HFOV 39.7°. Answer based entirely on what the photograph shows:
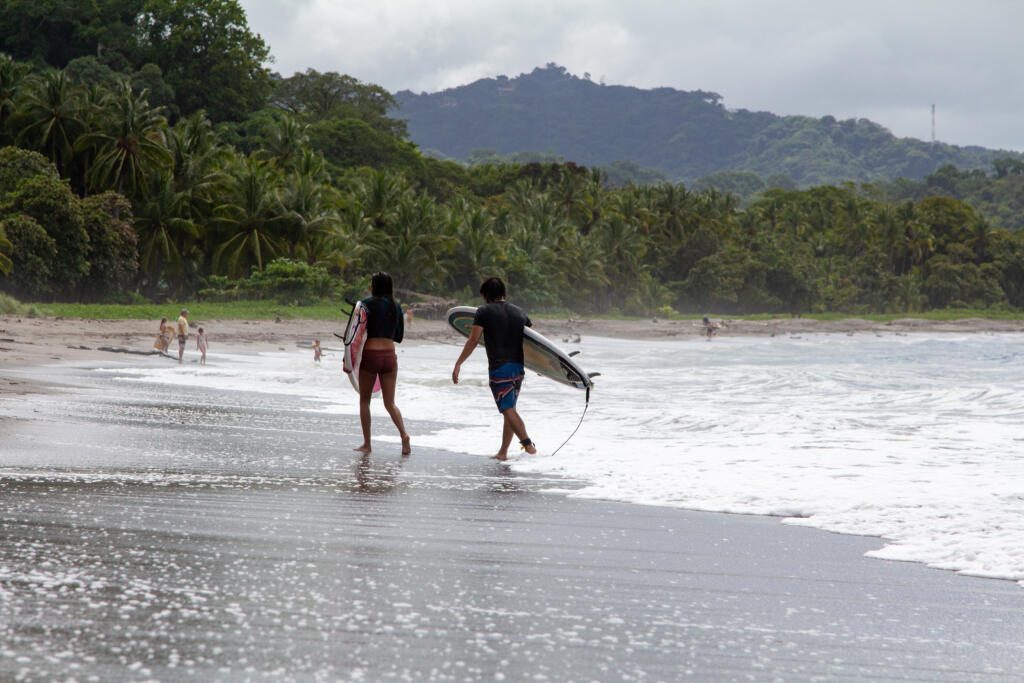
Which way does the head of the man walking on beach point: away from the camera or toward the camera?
away from the camera

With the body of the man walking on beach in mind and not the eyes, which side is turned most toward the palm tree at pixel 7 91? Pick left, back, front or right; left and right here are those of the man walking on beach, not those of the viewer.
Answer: front

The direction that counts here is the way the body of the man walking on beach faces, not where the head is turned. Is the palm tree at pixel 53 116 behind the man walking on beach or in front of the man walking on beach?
in front

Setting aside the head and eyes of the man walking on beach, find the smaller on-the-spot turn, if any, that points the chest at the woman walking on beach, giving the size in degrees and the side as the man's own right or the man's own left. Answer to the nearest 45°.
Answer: approximately 45° to the man's own left

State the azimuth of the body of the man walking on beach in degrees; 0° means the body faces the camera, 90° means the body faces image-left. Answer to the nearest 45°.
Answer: approximately 135°

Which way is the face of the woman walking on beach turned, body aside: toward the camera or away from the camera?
away from the camera

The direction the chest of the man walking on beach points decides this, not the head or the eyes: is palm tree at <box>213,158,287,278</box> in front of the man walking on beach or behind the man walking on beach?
in front

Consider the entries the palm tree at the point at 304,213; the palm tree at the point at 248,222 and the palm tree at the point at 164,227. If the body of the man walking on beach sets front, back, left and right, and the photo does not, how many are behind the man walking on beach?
0

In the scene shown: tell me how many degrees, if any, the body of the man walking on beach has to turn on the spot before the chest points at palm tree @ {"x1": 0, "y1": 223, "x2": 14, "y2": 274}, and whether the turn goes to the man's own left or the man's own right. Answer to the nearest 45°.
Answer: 0° — they already face it

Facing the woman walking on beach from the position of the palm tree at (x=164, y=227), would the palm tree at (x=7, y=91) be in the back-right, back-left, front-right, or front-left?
back-right
